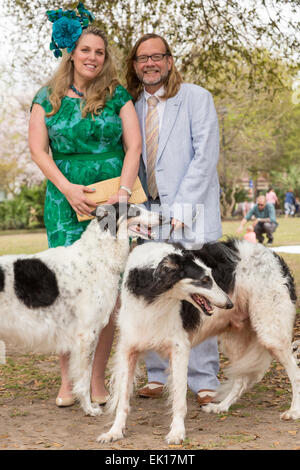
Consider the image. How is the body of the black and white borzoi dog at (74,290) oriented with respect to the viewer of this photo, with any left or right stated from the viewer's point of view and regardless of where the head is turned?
facing to the right of the viewer

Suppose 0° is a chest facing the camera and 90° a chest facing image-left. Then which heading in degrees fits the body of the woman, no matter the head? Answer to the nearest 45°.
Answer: approximately 0°

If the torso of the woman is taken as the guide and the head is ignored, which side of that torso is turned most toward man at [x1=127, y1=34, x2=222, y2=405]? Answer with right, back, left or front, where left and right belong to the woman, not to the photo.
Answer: left

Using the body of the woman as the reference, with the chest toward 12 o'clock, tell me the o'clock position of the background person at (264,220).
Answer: The background person is roughly at 7 o'clock from the woman.

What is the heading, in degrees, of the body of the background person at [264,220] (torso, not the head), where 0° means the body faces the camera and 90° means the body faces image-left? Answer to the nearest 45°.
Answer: approximately 45°

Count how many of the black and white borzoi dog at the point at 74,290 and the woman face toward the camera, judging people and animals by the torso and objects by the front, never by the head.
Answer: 1

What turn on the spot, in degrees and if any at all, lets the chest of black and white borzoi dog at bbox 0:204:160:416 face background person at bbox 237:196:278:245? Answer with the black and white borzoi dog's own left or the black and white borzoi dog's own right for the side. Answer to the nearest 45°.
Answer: approximately 45° to the black and white borzoi dog's own left
